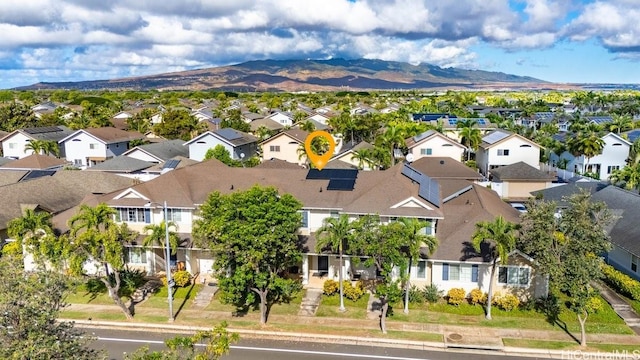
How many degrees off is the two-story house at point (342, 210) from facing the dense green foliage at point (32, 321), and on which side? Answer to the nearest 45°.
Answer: approximately 45° to its right

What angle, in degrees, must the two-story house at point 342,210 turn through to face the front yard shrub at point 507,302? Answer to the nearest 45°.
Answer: approximately 45° to its left

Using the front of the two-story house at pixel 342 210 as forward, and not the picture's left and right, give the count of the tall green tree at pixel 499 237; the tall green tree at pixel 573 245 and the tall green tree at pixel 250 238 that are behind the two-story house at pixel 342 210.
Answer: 0

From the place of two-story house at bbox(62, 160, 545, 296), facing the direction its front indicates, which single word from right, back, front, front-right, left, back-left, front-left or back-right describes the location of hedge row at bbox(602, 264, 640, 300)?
left

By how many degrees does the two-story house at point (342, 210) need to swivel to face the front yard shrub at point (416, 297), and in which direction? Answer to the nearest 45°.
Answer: approximately 45° to its left

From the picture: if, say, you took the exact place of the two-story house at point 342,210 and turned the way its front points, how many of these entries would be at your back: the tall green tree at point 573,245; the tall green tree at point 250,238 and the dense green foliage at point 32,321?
0

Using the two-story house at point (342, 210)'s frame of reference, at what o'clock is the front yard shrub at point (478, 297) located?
The front yard shrub is roughly at 10 o'clock from the two-story house.

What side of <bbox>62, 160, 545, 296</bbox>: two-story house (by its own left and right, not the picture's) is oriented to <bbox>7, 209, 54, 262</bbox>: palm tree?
right

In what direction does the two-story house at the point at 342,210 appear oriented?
toward the camera

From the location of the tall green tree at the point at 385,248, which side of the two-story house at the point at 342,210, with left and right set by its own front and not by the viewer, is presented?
front

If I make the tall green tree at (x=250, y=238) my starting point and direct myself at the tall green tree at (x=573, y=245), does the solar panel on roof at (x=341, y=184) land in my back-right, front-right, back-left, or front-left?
front-left

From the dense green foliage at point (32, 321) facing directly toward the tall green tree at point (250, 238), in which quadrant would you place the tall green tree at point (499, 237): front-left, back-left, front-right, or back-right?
front-right
